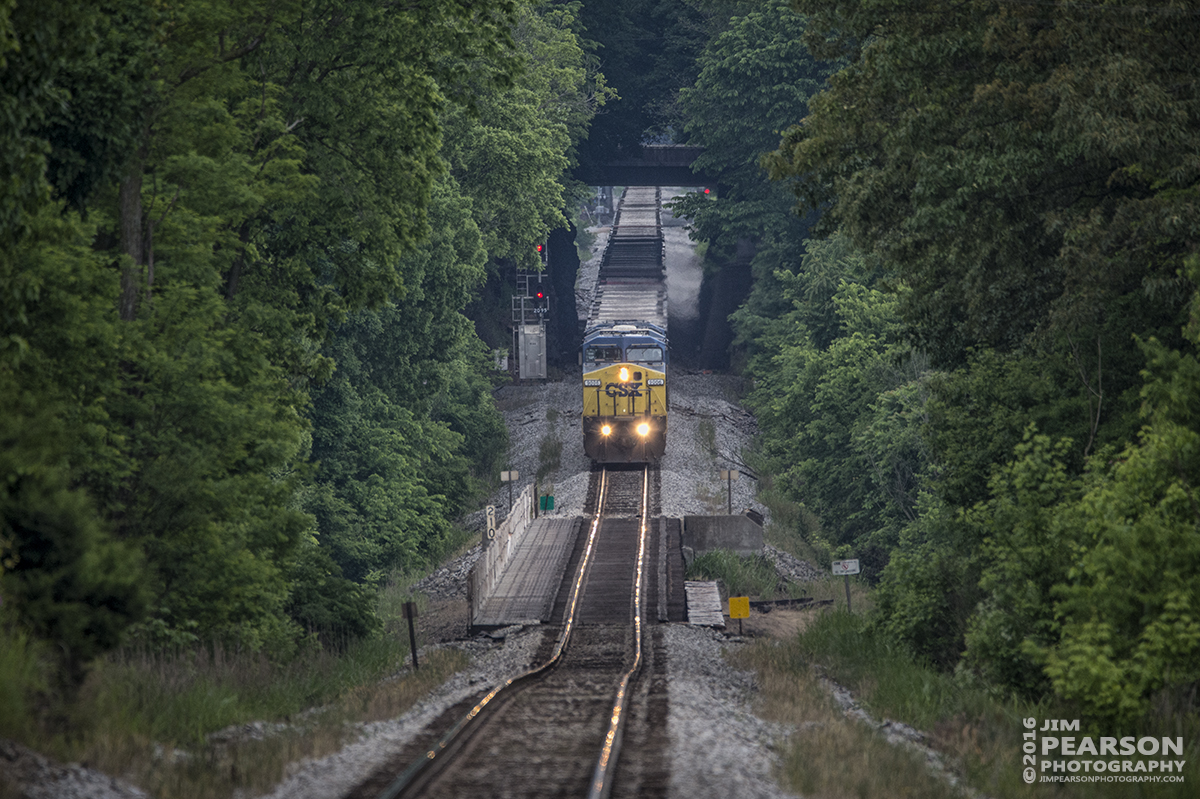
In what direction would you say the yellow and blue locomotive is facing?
toward the camera

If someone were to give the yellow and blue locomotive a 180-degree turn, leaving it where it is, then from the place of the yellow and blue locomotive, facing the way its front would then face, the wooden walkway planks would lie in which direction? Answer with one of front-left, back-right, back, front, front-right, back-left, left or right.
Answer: back

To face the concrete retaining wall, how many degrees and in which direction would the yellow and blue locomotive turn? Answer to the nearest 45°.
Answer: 0° — it already faces it

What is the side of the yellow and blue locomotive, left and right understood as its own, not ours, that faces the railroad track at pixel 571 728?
front

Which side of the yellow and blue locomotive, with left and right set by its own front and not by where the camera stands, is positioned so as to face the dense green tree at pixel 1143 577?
front

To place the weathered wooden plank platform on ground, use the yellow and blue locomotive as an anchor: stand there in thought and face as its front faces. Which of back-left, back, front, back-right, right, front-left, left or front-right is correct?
front
